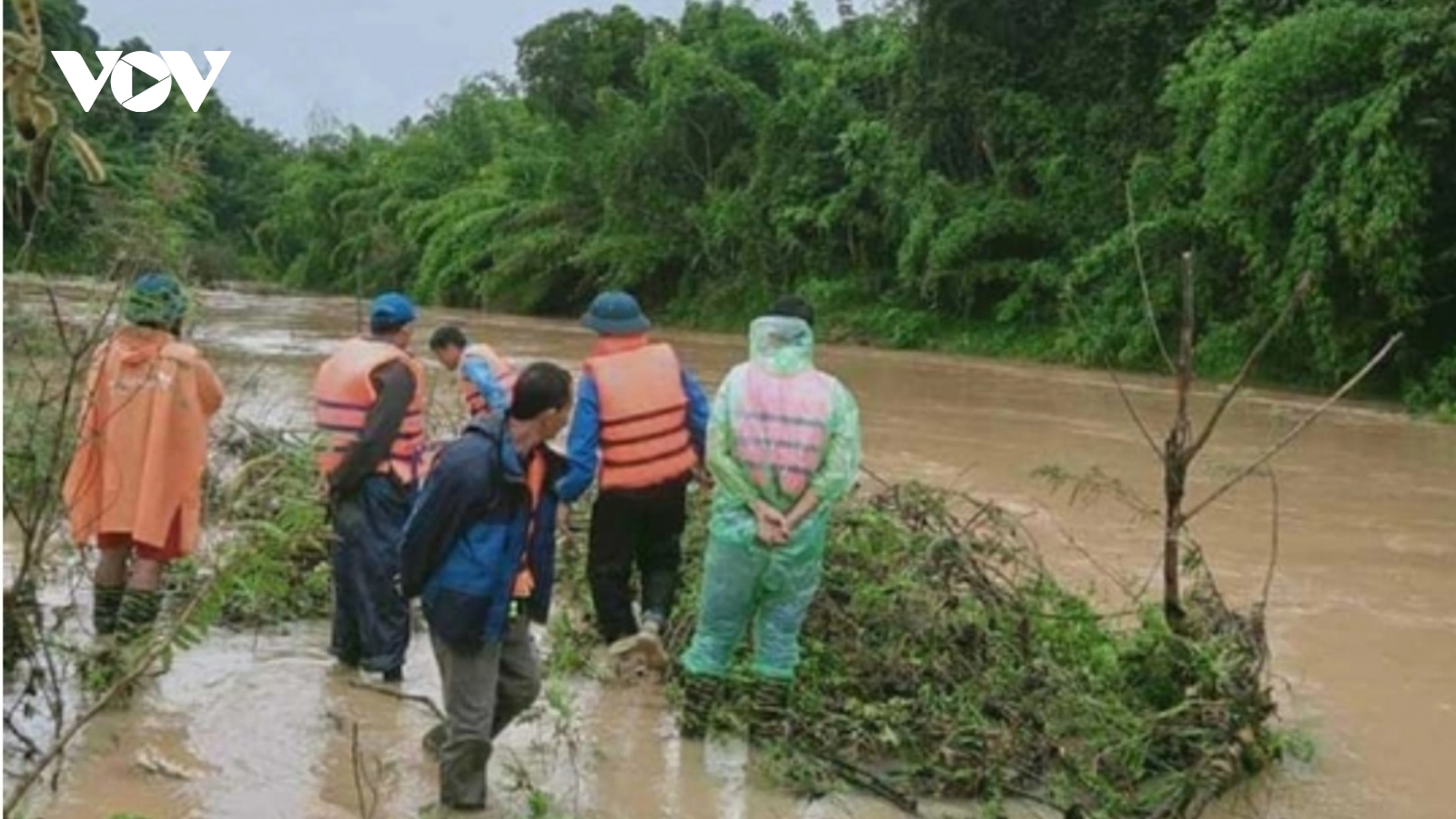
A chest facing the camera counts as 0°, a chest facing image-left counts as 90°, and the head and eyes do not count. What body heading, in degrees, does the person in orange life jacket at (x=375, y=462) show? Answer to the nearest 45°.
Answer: approximately 225°

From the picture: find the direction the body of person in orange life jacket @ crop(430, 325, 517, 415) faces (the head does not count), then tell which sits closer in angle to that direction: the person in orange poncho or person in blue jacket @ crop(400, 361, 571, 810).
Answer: the person in orange poncho

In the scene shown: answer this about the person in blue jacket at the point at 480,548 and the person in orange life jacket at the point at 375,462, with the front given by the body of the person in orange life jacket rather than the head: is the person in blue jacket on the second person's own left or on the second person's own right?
on the second person's own right

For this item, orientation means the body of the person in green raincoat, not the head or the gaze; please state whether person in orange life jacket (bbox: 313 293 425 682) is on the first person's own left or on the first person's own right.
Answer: on the first person's own left

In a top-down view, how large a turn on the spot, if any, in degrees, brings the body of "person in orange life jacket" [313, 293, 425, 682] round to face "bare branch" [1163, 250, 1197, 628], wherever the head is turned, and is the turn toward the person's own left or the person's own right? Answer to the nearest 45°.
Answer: approximately 90° to the person's own right

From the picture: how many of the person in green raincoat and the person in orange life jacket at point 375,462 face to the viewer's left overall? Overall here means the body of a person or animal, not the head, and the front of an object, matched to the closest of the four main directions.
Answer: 0

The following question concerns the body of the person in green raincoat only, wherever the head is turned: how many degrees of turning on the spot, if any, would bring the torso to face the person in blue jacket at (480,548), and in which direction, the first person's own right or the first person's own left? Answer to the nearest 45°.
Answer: approximately 135° to the first person's own left

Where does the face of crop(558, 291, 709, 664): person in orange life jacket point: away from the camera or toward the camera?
away from the camera

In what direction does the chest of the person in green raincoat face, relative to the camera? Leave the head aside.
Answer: away from the camera
